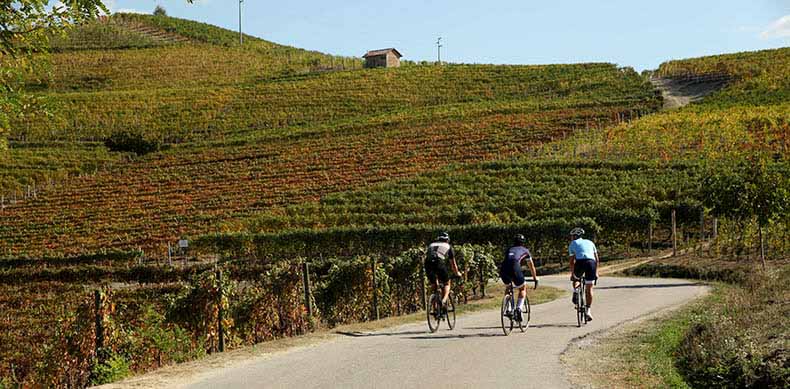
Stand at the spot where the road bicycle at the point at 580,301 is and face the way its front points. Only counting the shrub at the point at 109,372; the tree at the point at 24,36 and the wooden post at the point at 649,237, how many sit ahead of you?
1

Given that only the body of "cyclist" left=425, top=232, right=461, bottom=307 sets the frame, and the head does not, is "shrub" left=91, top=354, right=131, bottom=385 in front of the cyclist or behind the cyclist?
behind

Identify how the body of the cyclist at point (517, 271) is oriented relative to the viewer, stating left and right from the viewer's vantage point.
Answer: facing away from the viewer and to the right of the viewer

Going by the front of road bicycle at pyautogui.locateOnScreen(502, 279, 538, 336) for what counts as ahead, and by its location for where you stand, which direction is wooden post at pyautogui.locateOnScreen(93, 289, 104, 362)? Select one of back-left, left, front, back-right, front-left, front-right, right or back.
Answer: back

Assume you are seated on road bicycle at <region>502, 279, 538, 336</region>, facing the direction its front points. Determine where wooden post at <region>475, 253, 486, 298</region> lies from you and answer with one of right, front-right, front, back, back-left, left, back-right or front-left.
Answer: front-left

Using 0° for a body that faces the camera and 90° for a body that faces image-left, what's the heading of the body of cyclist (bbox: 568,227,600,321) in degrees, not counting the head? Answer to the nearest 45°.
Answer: approximately 180°

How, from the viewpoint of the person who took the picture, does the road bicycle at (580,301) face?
facing away from the viewer

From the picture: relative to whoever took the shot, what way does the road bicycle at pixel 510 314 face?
facing away from the viewer and to the right of the viewer

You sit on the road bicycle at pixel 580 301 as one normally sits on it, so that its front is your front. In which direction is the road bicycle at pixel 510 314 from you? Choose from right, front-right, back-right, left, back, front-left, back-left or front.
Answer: back-left

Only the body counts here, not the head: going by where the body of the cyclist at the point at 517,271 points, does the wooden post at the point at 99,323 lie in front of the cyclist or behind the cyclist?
behind

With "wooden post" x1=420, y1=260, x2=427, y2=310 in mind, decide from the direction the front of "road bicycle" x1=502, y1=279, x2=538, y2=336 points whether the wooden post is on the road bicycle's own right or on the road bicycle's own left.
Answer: on the road bicycle's own left

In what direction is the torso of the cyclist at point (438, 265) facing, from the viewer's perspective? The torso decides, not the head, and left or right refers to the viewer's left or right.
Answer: facing away from the viewer and to the right of the viewer

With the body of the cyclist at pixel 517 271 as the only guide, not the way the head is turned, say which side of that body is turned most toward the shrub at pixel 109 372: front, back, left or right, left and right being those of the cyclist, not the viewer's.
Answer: back

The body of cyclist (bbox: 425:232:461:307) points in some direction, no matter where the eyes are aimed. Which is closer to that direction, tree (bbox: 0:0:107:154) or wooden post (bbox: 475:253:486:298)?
the wooden post

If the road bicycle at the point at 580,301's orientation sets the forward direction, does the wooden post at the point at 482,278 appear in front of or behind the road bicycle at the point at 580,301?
in front
